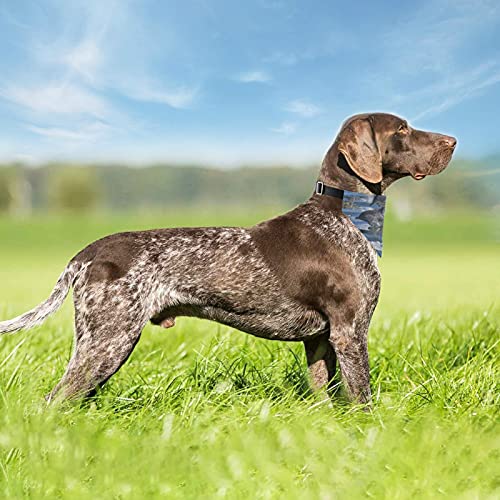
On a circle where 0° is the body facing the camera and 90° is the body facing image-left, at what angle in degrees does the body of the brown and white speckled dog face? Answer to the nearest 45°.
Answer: approximately 270°
